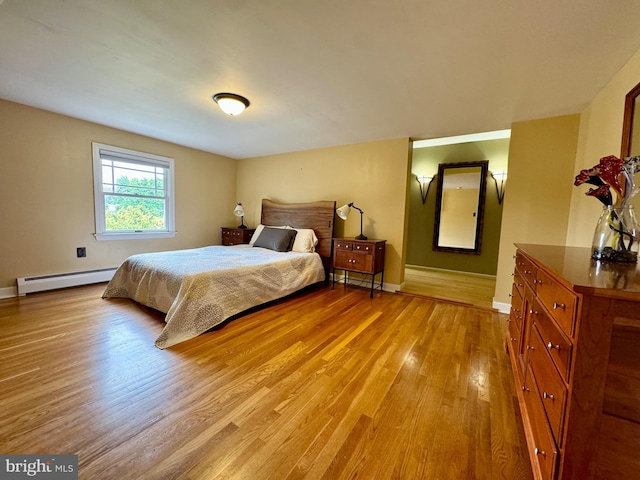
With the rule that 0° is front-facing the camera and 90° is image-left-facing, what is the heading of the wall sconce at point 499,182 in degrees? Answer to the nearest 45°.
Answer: approximately 0°

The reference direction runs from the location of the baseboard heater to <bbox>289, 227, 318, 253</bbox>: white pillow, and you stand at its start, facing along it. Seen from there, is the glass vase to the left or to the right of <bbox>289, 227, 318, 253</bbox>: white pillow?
right

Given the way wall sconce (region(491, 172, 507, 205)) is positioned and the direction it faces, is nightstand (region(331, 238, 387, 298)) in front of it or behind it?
in front

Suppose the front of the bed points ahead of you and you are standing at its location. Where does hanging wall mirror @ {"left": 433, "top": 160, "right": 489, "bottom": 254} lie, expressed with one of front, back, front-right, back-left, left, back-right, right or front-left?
back-left

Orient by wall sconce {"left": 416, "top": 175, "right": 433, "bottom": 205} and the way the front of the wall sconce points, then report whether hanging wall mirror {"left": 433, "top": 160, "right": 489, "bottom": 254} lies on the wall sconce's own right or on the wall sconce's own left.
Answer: on the wall sconce's own left

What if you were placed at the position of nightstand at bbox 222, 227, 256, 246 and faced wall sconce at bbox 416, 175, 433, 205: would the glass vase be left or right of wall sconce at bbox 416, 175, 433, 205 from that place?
right

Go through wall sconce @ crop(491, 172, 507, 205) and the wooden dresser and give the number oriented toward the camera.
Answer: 1

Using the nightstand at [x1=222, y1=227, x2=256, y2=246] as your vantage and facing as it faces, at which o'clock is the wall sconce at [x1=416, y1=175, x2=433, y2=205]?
The wall sconce is roughly at 8 o'clock from the nightstand.

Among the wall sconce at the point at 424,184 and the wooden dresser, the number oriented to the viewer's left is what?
1

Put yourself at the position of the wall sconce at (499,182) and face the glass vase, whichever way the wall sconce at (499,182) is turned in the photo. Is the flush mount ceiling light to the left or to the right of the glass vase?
right

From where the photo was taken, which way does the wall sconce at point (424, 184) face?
toward the camera

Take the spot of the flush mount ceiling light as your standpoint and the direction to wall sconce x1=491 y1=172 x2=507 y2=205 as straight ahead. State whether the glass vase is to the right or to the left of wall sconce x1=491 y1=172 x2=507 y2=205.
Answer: right

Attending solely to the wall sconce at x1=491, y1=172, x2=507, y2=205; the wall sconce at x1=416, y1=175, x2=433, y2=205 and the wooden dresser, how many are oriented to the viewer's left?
1

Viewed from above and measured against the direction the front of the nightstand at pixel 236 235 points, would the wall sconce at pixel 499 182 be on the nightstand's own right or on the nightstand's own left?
on the nightstand's own left

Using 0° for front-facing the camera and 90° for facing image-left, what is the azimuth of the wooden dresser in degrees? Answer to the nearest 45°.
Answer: approximately 90°

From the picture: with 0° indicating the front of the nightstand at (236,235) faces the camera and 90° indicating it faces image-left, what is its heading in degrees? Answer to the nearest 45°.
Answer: approximately 45°
